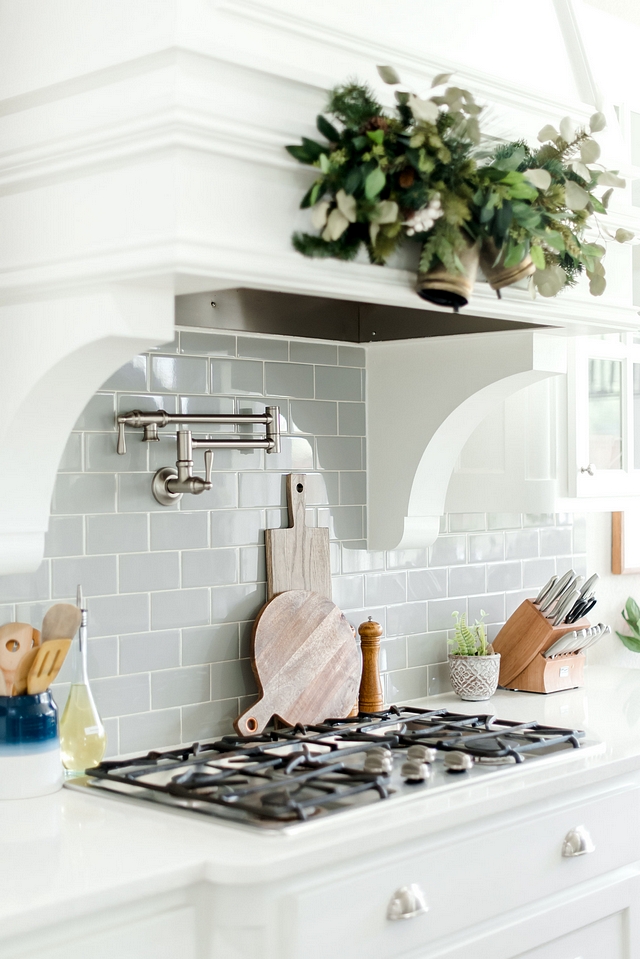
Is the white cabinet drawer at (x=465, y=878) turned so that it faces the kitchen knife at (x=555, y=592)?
no

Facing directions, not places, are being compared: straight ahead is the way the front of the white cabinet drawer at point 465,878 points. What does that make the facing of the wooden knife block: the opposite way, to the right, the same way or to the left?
the same way

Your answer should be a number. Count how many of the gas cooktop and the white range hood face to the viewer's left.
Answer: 0

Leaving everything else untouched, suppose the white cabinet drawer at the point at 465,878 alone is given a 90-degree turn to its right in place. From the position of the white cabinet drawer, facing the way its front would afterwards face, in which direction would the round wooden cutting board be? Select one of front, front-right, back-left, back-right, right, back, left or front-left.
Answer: right

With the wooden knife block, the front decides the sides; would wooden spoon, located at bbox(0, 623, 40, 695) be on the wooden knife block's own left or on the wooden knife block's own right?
on the wooden knife block's own right

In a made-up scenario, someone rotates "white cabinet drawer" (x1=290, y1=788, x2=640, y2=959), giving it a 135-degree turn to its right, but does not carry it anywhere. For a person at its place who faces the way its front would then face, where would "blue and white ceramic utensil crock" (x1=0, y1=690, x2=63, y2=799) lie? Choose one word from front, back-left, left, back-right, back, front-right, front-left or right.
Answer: front

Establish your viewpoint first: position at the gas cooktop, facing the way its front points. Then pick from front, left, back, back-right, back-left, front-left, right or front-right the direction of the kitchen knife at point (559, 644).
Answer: left

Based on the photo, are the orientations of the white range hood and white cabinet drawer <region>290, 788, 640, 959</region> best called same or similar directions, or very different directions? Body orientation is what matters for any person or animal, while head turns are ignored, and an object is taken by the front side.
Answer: same or similar directions

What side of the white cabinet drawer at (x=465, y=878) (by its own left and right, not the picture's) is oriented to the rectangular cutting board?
back

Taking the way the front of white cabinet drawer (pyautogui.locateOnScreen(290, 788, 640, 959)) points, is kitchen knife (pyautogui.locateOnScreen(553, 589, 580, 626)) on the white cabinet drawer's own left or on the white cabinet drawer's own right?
on the white cabinet drawer's own left

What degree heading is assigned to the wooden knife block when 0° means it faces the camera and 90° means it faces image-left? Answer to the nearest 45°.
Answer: approximately 315°

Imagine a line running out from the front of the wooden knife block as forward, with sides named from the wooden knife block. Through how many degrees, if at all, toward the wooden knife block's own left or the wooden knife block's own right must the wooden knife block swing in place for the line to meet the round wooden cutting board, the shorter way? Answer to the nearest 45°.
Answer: approximately 90° to the wooden knife block's own right

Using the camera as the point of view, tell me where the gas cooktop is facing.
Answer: facing the viewer and to the right of the viewer

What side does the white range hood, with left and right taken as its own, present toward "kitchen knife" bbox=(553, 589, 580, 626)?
left
